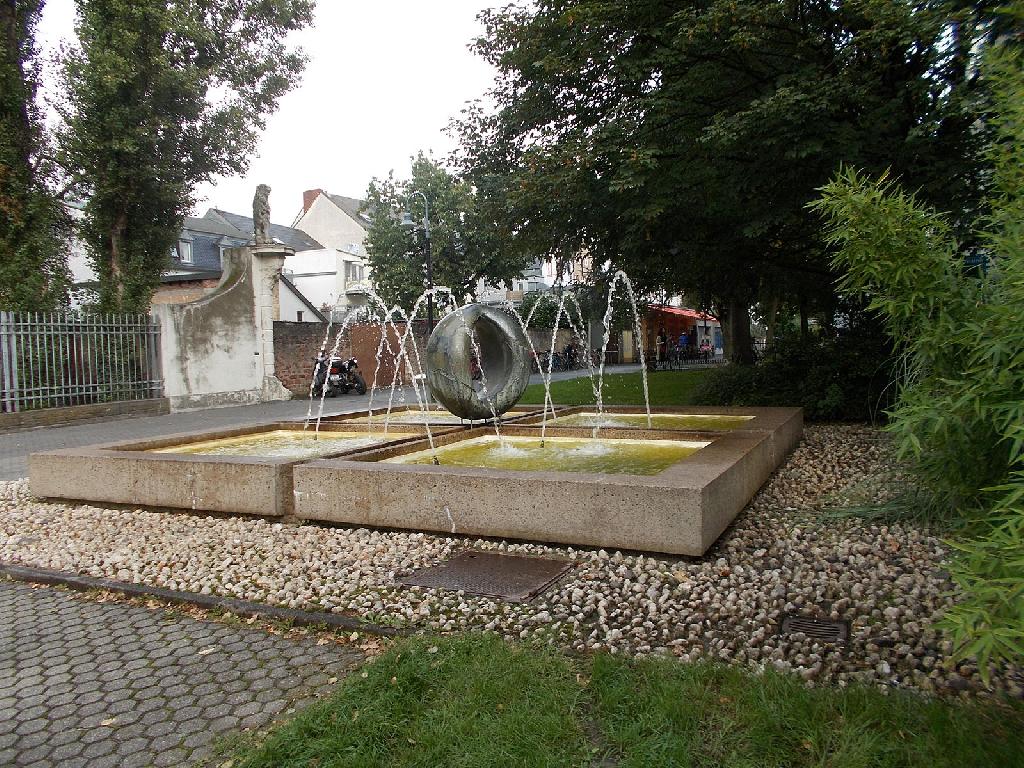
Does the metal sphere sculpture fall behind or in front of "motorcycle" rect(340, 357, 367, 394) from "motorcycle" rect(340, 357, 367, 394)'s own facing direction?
in front

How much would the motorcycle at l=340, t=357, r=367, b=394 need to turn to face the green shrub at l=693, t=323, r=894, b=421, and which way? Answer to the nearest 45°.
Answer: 0° — it already faces it

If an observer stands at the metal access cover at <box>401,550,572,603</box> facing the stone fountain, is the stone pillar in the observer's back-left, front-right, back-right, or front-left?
front-left

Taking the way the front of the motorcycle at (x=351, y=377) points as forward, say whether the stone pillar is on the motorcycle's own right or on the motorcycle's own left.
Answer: on the motorcycle's own right

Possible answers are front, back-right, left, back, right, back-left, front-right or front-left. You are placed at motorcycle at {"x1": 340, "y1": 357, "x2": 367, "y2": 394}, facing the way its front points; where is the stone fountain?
front-right

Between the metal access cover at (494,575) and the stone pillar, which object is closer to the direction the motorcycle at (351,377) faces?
the metal access cover

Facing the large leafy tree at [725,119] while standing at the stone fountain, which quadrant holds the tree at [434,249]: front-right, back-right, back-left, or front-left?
front-left

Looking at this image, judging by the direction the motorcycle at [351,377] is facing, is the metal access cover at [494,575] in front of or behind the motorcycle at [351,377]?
in front
